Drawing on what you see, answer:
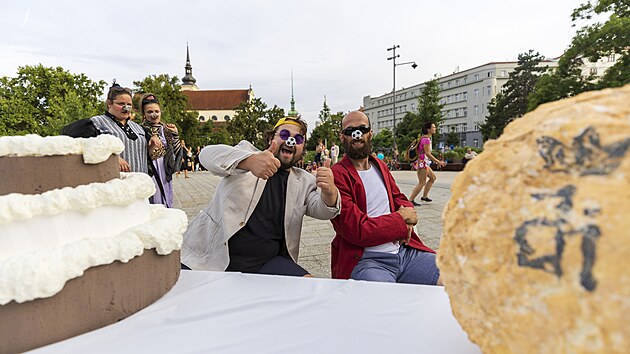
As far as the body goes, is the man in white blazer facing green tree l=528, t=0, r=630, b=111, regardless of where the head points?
no

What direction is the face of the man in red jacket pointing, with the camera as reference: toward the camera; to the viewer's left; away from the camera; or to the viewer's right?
toward the camera

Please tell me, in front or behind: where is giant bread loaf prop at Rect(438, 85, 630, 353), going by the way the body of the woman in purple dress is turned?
in front

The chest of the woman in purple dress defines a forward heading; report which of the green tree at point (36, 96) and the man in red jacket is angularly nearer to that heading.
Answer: the man in red jacket

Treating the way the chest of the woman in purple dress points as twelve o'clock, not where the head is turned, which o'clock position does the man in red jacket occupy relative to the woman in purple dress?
The man in red jacket is roughly at 11 o'clock from the woman in purple dress.

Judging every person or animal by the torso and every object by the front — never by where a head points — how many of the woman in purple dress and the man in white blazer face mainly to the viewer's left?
0

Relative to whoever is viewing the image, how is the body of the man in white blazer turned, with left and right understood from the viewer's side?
facing the viewer and to the right of the viewer

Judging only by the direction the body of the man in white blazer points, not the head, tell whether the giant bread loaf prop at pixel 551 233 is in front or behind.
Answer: in front

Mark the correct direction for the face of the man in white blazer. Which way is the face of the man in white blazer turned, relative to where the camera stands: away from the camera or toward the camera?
toward the camera

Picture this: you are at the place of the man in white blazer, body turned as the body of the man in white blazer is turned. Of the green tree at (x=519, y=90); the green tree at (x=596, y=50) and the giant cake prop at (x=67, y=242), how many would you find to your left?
2

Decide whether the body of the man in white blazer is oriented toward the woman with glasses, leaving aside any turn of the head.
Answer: no

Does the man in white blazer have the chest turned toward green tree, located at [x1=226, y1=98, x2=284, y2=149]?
no

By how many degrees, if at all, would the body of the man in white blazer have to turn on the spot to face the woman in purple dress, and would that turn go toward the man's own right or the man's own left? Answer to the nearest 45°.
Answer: approximately 180°

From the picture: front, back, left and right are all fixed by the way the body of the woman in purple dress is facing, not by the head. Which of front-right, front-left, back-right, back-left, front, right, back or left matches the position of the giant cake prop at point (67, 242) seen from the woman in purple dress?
front

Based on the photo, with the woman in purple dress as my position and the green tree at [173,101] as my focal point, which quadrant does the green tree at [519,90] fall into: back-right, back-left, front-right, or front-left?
front-right

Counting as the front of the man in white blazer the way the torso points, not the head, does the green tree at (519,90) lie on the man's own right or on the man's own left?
on the man's own left

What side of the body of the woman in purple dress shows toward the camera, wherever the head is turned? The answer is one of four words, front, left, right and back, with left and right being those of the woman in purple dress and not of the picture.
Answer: front

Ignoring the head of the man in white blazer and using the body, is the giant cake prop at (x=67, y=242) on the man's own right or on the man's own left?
on the man's own right
